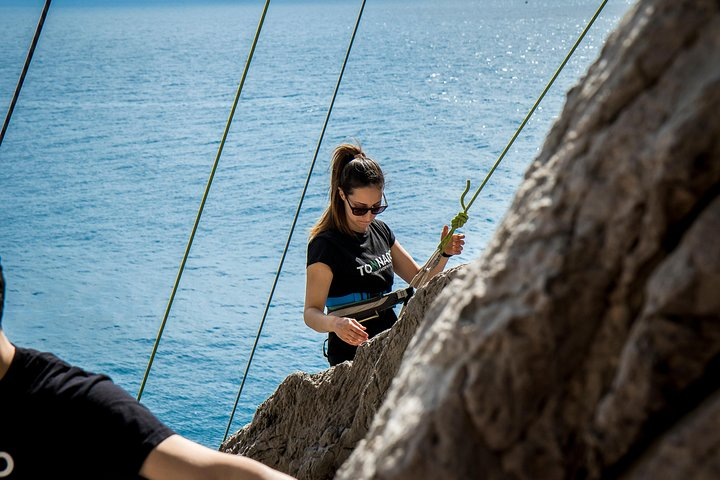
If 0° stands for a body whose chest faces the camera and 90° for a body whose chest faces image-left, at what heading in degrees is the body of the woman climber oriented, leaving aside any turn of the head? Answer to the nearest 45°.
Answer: approximately 315°

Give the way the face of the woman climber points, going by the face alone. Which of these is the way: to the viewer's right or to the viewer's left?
to the viewer's right
